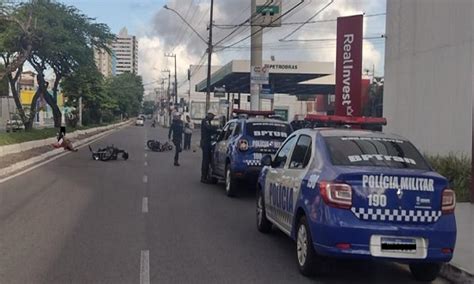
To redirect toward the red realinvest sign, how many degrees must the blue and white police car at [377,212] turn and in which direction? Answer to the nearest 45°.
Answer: approximately 45° to its right

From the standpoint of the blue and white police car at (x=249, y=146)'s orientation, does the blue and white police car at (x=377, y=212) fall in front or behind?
behind

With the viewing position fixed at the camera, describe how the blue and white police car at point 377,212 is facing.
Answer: facing away from the viewer and to the left of the viewer

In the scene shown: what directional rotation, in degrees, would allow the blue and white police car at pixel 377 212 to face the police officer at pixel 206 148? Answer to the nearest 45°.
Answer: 0° — it already faces them

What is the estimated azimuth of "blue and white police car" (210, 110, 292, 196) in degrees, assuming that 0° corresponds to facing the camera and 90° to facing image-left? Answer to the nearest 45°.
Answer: approximately 135°
